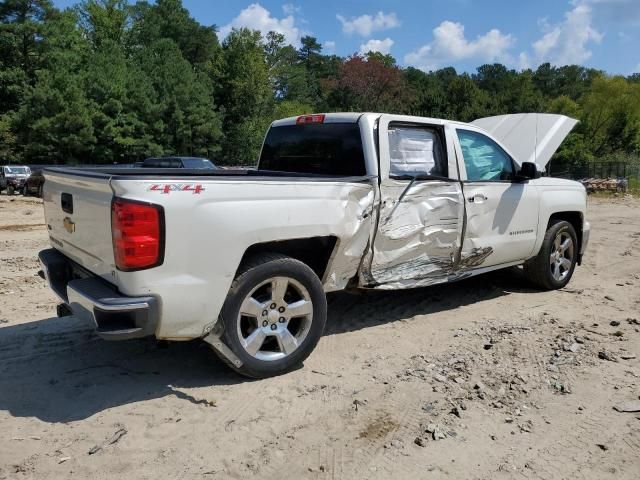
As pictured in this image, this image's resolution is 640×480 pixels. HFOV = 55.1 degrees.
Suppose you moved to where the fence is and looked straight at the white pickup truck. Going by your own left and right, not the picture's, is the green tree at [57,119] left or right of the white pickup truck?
right

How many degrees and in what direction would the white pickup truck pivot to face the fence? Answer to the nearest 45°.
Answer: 0° — it already faces it

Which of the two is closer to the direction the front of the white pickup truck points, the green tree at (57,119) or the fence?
the fence

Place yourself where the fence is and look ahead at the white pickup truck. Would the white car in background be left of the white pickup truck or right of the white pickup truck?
right

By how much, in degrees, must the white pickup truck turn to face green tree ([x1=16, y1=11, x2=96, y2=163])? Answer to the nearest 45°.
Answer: approximately 90° to its left

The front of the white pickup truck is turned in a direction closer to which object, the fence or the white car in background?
the fence

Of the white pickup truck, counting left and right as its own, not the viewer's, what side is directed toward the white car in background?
left

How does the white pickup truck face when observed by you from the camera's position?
facing away from the viewer and to the right of the viewer

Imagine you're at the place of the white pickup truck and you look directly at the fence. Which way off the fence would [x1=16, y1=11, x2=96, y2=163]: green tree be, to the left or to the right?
left
